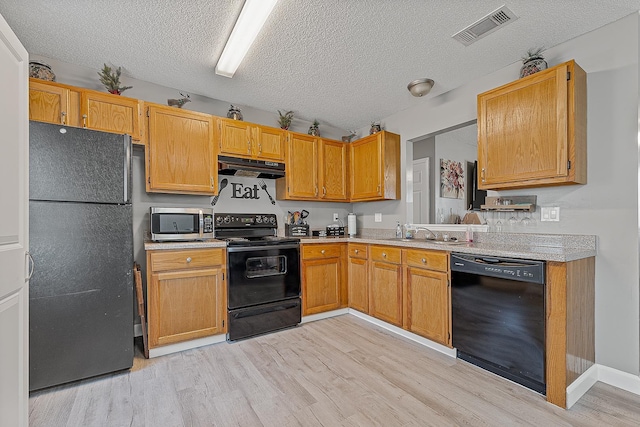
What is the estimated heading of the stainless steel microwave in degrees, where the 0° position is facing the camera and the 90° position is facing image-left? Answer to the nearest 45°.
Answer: approximately 0°

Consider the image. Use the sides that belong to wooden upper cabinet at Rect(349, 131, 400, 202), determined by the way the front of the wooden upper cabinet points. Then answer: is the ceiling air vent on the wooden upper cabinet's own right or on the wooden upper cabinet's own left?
on the wooden upper cabinet's own left

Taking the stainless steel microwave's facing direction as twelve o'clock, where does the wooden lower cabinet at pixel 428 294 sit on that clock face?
The wooden lower cabinet is roughly at 10 o'clock from the stainless steel microwave.

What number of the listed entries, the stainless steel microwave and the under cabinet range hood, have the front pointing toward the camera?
2

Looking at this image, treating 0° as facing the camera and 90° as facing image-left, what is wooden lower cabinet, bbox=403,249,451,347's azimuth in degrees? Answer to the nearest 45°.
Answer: approximately 45°
